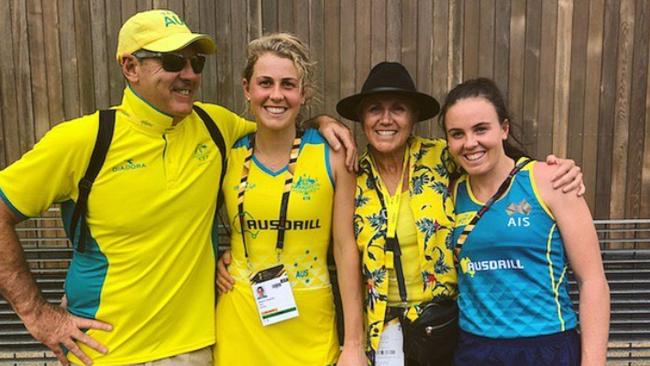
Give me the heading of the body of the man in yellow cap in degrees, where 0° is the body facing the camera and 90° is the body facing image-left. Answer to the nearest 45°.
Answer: approximately 315°

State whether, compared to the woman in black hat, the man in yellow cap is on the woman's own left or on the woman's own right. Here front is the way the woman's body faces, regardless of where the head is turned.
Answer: on the woman's own right
